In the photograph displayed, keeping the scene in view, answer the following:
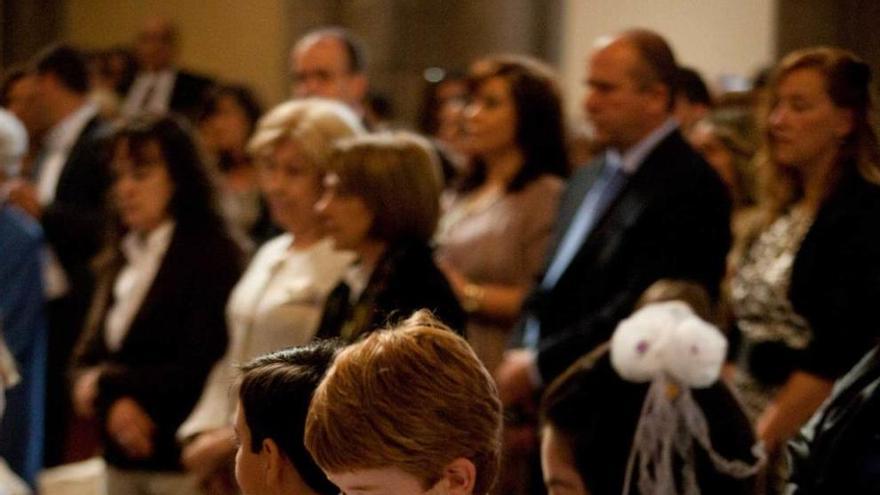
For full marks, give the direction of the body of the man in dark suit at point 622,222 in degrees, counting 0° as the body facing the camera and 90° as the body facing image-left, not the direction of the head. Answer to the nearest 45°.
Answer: approximately 45°

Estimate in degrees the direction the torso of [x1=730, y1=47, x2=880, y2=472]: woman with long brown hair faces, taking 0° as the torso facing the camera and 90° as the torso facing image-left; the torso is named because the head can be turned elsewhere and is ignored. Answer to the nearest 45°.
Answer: approximately 45°

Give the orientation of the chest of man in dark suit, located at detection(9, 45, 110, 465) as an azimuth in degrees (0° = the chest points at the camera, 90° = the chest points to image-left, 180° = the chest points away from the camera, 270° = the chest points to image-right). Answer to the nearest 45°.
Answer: approximately 90°

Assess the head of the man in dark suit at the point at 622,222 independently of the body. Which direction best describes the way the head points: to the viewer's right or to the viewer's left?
to the viewer's left

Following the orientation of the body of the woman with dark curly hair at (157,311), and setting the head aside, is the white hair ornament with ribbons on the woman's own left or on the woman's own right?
on the woman's own left

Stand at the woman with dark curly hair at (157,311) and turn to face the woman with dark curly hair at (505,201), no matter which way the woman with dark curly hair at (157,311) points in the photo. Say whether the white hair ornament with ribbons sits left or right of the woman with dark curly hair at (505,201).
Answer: right
